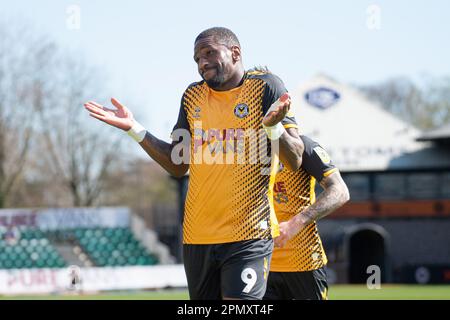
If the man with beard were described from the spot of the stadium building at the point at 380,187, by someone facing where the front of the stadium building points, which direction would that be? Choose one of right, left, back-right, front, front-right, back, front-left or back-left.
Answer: front

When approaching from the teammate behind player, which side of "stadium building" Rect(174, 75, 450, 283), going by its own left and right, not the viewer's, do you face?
front

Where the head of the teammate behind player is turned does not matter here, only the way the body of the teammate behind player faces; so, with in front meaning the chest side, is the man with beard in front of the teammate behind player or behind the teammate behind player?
in front

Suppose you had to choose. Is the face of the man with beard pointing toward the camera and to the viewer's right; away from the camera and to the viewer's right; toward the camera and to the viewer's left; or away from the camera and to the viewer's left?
toward the camera and to the viewer's left

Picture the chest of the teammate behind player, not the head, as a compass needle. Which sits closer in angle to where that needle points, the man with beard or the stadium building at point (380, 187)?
the man with beard

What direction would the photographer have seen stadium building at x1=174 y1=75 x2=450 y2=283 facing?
facing the viewer

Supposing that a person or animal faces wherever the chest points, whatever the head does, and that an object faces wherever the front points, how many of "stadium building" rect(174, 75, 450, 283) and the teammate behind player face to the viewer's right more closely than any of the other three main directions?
0

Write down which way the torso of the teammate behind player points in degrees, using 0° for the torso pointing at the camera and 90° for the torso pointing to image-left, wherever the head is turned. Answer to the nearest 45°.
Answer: approximately 45°

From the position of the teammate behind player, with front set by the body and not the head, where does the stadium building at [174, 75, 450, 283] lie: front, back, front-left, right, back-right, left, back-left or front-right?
back-right
